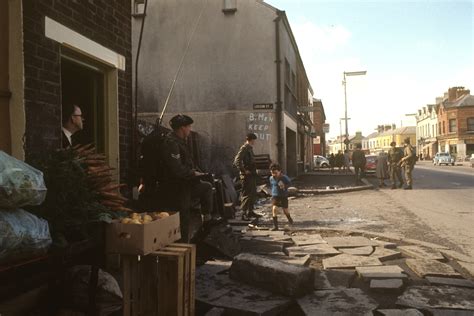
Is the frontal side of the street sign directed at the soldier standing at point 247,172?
yes

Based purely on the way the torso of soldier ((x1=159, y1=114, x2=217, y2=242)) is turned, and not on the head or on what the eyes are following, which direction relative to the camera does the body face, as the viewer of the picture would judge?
to the viewer's right

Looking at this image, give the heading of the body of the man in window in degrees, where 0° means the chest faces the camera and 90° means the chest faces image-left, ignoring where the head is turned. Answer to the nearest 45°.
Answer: approximately 270°

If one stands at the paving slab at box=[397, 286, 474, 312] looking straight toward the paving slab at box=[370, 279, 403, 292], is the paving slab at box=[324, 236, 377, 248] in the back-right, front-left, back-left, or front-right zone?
front-right

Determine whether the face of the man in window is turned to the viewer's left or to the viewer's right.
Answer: to the viewer's right
